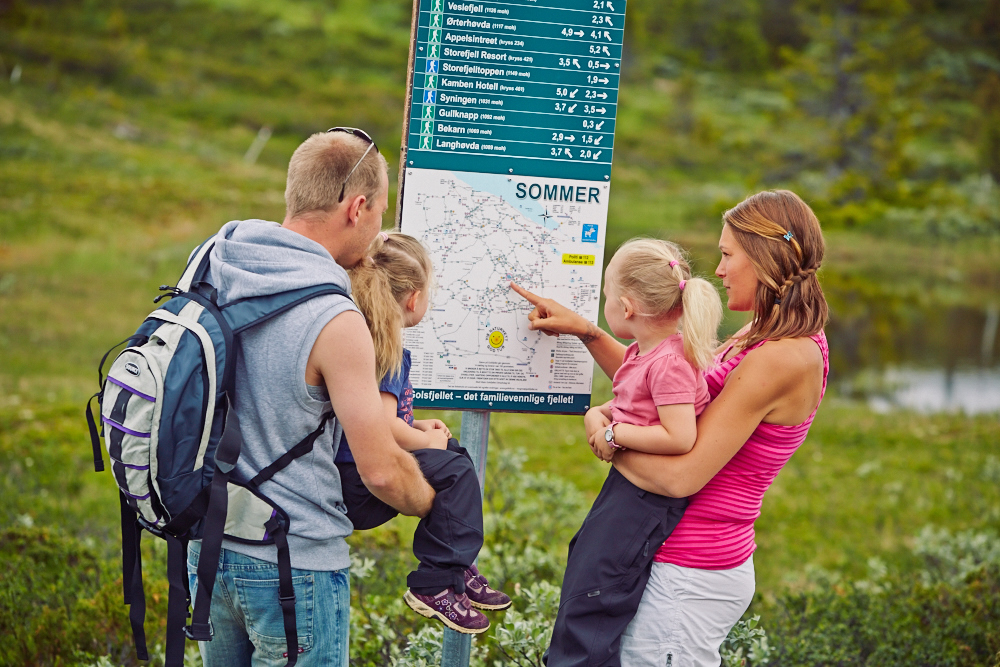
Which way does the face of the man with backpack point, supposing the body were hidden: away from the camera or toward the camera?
away from the camera

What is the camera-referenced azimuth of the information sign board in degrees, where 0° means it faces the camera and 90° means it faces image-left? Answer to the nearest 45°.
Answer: approximately 0°

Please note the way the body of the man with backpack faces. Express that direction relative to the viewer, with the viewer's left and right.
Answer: facing away from the viewer and to the right of the viewer

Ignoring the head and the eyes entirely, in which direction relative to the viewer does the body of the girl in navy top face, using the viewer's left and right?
facing to the right of the viewer

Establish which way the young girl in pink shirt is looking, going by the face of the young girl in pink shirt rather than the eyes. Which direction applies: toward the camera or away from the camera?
away from the camera

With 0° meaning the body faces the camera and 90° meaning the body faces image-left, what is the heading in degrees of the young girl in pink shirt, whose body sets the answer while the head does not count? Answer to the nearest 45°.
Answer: approximately 90°
